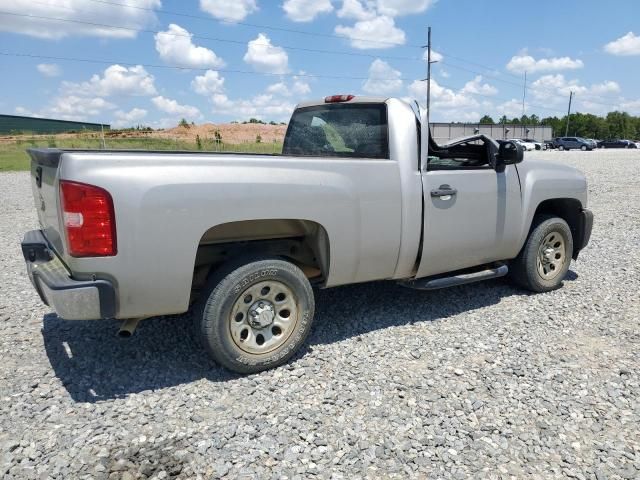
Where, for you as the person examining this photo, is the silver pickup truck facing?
facing away from the viewer and to the right of the viewer
